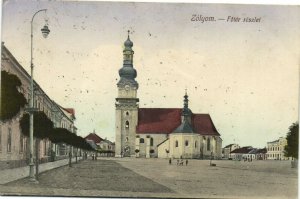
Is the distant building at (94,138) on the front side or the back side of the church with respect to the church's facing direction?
on the front side

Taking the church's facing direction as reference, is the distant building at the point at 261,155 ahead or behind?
behind

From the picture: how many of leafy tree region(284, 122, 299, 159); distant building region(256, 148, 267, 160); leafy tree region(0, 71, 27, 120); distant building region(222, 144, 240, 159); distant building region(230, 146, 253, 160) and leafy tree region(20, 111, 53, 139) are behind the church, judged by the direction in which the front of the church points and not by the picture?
4

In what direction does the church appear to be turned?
to the viewer's left

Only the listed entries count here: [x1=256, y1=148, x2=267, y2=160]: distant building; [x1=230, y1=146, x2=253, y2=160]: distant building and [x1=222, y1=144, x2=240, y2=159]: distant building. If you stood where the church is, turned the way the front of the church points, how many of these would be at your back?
3

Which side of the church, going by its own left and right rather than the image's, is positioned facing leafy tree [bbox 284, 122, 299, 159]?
back

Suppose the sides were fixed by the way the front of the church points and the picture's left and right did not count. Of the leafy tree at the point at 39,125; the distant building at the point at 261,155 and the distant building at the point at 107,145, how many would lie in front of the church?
2

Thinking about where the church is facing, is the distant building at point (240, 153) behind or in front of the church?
behind

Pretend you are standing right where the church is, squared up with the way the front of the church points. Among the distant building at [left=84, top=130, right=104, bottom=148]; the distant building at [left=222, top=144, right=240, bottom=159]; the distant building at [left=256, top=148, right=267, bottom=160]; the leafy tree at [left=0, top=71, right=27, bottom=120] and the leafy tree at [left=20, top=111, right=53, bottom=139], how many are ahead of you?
3

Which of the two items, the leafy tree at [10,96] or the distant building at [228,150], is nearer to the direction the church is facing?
the leafy tree
